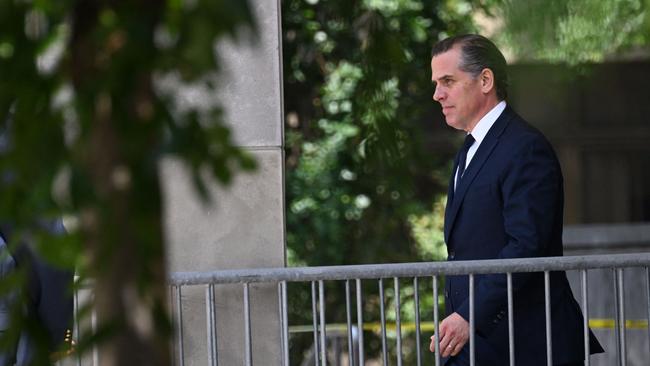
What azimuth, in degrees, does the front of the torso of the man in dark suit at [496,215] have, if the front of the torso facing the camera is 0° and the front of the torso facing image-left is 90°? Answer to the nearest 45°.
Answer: approximately 90°

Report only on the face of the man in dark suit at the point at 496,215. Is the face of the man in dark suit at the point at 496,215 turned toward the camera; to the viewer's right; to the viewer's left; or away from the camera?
to the viewer's left

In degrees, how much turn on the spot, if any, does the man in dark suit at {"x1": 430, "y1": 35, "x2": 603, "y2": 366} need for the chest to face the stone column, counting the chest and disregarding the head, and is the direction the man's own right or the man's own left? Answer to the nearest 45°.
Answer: approximately 45° to the man's own right
